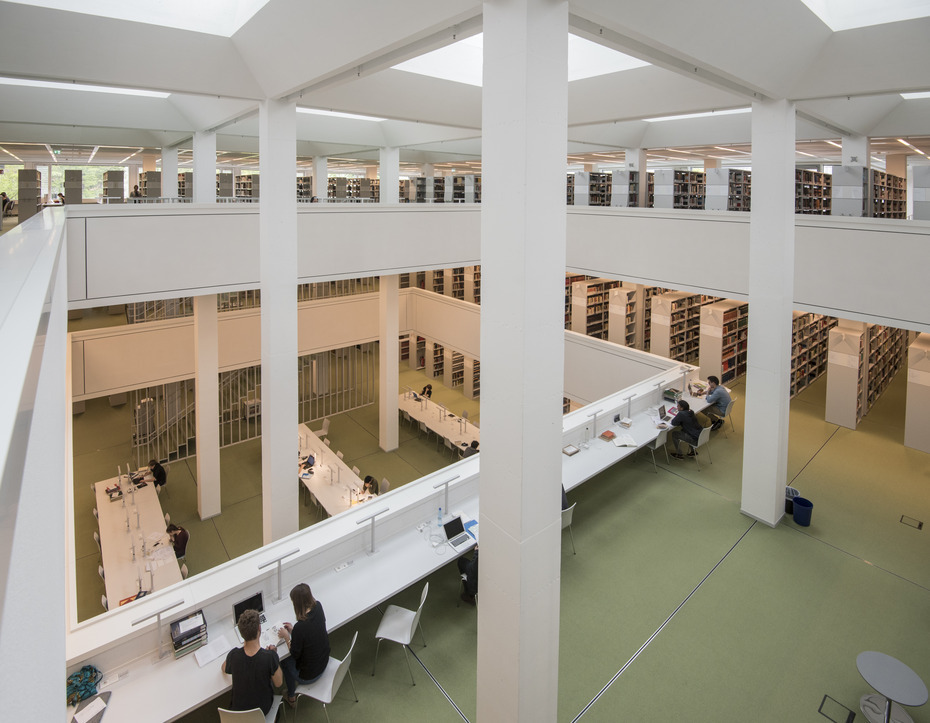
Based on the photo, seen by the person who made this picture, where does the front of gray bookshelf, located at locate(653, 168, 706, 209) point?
facing the viewer and to the right of the viewer

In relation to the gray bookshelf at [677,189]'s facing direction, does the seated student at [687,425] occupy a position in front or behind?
in front

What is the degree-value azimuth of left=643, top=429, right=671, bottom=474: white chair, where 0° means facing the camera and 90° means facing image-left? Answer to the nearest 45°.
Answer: approximately 135°

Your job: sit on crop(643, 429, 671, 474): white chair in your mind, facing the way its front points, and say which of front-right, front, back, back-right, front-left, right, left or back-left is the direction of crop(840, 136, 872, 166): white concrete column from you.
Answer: right

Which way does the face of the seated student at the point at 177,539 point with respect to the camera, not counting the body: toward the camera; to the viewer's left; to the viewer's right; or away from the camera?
to the viewer's left

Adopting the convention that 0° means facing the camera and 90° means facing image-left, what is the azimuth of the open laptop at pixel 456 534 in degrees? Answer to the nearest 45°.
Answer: approximately 315°

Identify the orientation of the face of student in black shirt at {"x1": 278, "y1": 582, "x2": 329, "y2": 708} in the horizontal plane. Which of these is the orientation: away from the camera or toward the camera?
away from the camera

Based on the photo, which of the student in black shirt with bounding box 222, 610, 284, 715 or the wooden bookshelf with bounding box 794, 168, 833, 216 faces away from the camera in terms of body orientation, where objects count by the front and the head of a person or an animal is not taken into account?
the student in black shirt

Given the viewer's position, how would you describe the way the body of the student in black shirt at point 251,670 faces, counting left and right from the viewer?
facing away from the viewer
